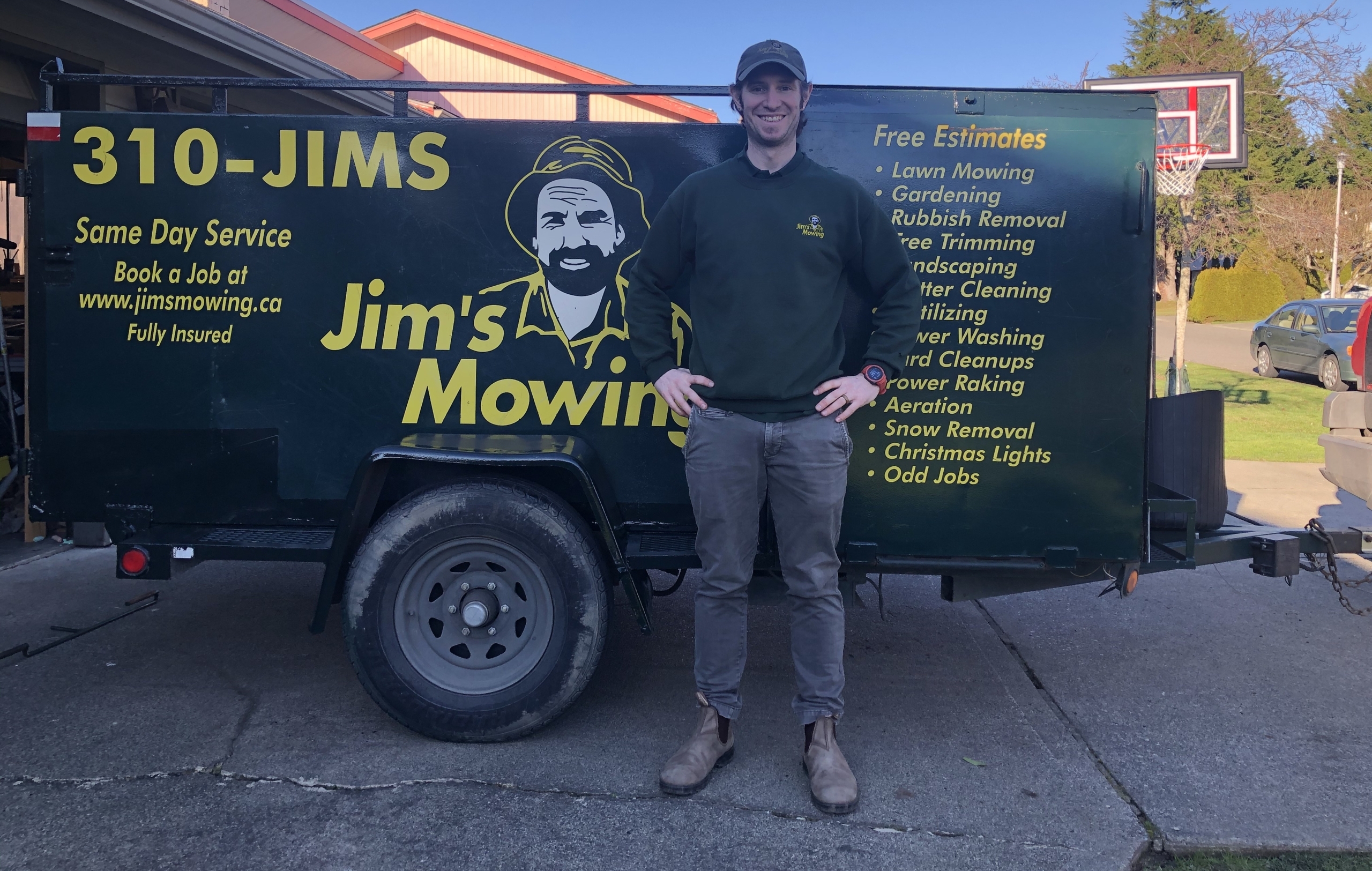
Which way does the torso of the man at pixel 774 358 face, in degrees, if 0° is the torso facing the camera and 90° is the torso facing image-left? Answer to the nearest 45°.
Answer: approximately 0°

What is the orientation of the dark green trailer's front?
to the viewer's right

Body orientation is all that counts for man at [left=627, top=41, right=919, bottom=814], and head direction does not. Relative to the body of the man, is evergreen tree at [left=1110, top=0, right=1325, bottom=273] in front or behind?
behind

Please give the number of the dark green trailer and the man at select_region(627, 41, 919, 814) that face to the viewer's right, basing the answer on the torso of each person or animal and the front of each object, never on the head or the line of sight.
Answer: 1

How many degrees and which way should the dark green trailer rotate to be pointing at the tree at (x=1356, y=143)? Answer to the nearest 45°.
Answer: approximately 45° to its left

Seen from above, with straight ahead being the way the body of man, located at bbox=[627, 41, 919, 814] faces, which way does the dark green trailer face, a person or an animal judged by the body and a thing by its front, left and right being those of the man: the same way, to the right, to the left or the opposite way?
to the left

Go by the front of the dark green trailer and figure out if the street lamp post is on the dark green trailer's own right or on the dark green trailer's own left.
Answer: on the dark green trailer's own left

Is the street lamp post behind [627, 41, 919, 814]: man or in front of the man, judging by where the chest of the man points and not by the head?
behind
